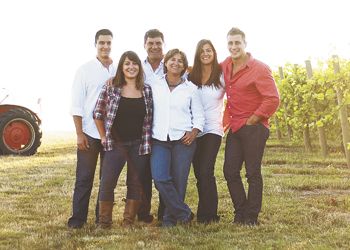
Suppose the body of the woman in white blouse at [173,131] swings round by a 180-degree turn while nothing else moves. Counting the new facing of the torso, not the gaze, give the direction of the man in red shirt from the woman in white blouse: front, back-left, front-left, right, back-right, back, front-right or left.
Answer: right

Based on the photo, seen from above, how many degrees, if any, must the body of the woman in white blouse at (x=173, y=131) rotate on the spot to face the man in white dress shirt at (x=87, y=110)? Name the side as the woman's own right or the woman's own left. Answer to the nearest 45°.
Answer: approximately 90° to the woman's own right

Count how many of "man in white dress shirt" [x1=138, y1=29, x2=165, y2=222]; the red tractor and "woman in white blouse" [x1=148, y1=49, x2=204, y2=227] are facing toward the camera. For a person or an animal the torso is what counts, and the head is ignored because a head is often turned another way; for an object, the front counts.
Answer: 2

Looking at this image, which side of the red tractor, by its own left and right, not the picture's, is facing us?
left

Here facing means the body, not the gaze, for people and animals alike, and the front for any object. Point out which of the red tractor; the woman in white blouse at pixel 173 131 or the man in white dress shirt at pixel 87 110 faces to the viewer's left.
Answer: the red tractor

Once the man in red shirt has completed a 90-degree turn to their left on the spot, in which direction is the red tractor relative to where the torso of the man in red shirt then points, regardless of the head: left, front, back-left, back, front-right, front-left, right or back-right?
back

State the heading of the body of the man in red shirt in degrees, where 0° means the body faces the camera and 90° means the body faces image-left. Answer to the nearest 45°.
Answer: approximately 45°

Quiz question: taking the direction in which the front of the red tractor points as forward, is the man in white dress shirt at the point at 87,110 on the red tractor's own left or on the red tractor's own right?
on the red tractor's own left
